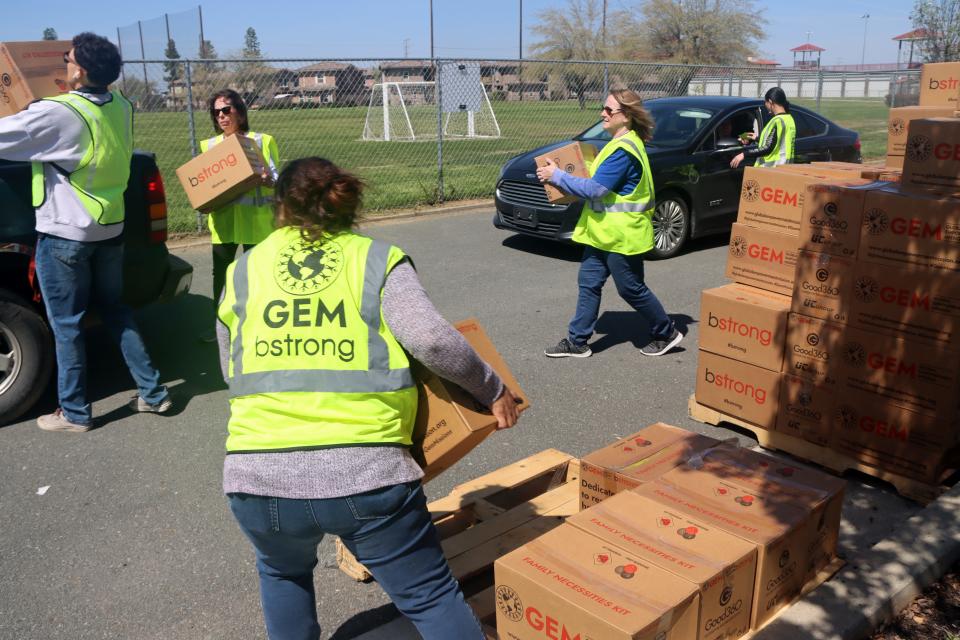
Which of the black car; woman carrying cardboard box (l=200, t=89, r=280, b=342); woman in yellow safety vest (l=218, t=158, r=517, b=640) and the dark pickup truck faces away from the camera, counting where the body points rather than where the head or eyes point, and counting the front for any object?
the woman in yellow safety vest

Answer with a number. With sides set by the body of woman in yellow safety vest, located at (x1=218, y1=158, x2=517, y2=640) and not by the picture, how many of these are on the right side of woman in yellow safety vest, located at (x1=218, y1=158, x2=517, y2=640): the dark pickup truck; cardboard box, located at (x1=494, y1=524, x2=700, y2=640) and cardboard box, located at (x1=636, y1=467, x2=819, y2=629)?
2

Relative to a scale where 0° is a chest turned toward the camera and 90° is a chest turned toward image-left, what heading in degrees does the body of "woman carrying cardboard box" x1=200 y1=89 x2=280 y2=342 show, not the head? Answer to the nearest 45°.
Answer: approximately 45°

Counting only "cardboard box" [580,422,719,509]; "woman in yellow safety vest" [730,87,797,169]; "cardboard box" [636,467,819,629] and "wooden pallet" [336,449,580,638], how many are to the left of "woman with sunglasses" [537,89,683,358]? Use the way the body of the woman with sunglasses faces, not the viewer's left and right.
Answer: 3

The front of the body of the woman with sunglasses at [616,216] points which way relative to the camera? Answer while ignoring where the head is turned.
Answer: to the viewer's left

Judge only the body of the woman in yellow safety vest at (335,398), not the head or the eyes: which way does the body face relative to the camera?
away from the camera

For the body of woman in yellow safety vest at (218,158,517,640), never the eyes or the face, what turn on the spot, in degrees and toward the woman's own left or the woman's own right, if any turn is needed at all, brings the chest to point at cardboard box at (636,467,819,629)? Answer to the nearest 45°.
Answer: approximately 90° to the woman's own right

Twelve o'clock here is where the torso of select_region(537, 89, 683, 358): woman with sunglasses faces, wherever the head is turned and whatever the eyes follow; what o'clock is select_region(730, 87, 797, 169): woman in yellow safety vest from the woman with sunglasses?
The woman in yellow safety vest is roughly at 4 o'clock from the woman with sunglasses.

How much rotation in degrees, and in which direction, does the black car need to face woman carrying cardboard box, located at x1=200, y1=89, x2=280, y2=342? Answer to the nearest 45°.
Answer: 0° — it already faces them

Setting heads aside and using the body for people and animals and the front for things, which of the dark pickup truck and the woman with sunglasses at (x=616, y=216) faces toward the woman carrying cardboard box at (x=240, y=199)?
the woman with sunglasses
